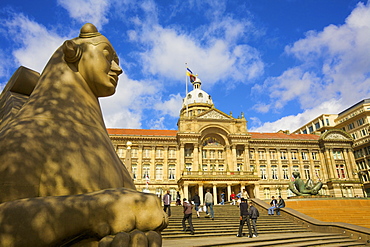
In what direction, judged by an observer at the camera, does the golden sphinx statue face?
facing to the right of the viewer
